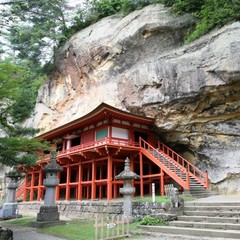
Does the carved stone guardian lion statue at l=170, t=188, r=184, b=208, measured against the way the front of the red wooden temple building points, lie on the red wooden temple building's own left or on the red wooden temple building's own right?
on the red wooden temple building's own left

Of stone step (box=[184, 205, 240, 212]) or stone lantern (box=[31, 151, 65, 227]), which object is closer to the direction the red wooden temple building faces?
the stone lantern

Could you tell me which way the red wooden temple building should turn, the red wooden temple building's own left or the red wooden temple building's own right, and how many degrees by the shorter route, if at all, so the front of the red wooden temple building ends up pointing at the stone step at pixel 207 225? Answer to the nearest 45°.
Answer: approximately 45° to the red wooden temple building's own left

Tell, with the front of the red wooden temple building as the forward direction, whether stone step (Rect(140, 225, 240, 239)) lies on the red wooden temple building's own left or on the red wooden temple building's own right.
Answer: on the red wooden temple building's own left

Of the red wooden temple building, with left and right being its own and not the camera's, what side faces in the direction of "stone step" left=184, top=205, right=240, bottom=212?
left

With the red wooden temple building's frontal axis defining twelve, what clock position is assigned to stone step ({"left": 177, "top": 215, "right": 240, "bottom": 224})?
The stone step is roughly at 10 o'clock from the red wooden temple building.

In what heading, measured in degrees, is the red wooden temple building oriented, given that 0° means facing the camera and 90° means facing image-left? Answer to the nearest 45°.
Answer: approximately 45°
